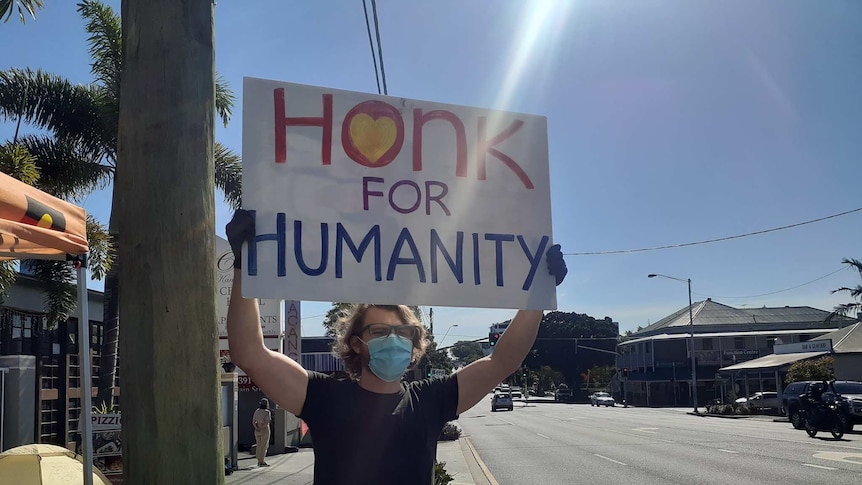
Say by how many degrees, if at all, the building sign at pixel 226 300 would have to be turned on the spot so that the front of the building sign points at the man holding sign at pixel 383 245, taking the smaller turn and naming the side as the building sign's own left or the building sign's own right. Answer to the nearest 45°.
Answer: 0° — it already faces them

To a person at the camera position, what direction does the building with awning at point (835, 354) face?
facing the viewer and to the left of the viewer

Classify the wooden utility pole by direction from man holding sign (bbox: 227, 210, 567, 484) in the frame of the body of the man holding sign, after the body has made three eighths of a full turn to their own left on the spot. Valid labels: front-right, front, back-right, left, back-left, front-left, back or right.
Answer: back

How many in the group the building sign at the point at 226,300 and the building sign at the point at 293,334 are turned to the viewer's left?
0

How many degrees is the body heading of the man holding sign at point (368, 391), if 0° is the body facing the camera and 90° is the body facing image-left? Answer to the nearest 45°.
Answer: approximately 0°

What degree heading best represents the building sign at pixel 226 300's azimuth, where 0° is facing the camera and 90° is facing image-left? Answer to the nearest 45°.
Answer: approximately 0°

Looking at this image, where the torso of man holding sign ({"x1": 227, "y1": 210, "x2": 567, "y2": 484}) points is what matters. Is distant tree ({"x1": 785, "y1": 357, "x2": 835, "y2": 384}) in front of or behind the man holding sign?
behind

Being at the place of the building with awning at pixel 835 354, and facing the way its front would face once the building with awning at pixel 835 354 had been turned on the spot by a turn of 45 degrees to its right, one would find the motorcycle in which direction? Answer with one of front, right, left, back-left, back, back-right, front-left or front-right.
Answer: left

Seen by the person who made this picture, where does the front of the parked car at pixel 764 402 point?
facing to the left of the viewer

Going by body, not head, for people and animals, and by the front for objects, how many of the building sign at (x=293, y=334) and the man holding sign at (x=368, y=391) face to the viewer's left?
0
